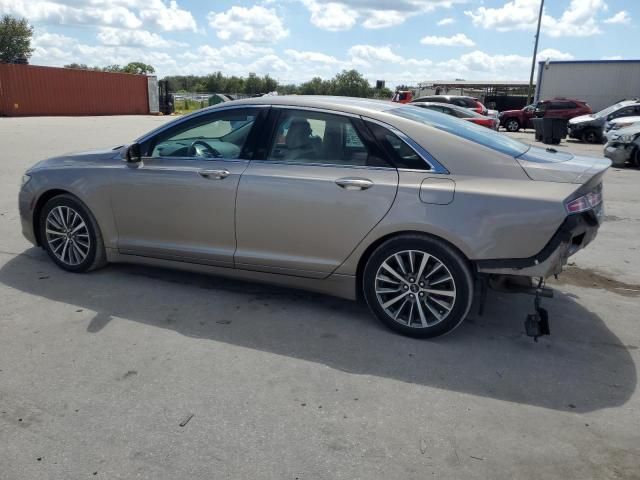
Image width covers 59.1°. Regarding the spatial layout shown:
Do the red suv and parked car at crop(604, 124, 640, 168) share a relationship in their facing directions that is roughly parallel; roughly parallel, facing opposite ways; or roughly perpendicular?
roughly parallel

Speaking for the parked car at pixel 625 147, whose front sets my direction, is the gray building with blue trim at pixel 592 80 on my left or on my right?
on my right

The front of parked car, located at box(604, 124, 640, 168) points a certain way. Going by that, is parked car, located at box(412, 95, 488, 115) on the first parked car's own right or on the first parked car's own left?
on the first parked car's own right

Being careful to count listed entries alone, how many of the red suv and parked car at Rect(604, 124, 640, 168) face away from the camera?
0

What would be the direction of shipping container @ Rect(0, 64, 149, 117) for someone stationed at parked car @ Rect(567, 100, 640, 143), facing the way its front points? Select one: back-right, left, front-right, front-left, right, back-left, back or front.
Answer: front-right

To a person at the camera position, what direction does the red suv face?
facing the viewer and to the left of the viewer

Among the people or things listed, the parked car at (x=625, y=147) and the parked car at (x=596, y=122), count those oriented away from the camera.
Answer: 0

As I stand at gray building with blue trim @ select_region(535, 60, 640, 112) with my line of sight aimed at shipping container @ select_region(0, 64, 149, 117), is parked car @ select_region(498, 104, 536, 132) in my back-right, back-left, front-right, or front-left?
front-left

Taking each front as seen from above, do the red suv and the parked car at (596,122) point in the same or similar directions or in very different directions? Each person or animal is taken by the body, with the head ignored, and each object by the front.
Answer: same or similar directions

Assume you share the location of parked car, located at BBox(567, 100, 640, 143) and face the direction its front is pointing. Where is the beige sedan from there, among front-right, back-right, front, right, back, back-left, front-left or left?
front-left

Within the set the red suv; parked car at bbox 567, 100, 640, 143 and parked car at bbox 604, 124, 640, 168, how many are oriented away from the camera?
0

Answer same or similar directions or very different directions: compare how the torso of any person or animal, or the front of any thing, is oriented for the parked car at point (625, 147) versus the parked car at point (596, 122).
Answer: same or similar directions
